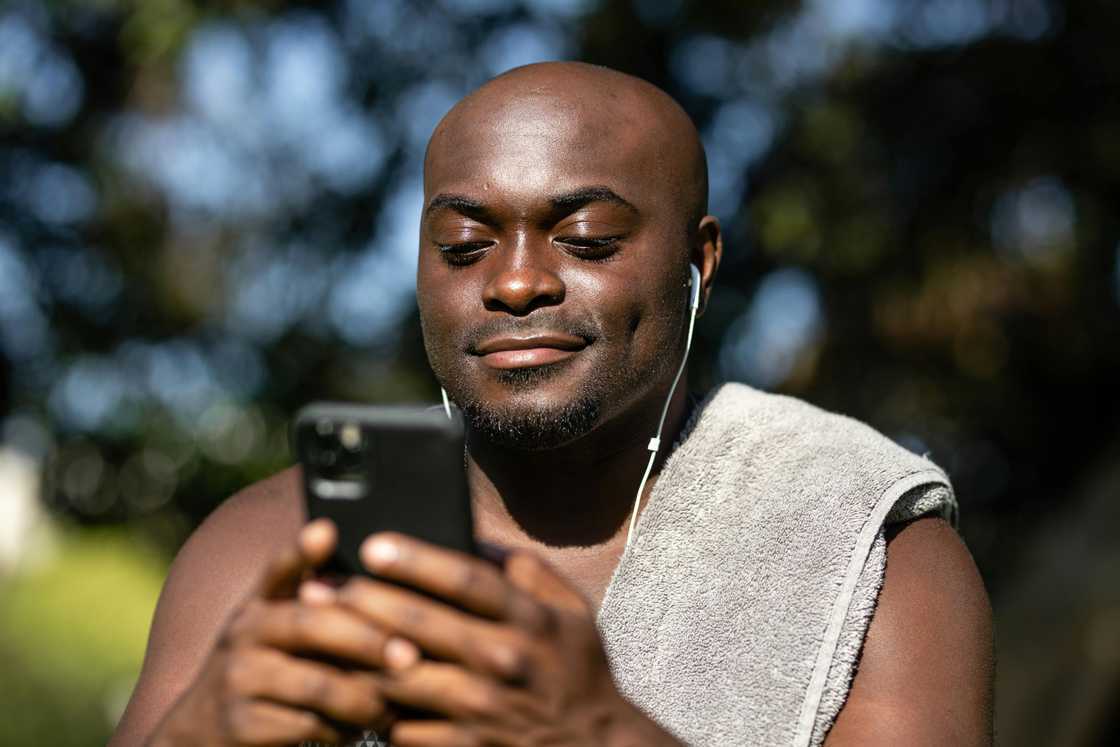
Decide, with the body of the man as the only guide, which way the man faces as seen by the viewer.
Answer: toward the camera
